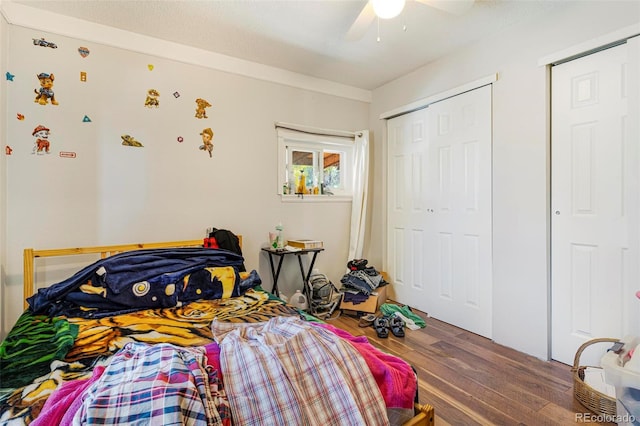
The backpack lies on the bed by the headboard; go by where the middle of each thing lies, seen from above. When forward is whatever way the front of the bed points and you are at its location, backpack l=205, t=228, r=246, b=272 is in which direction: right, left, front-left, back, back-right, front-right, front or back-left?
back

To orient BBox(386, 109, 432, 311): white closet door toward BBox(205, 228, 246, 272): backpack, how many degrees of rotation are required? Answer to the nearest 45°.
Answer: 0° — it already faces it

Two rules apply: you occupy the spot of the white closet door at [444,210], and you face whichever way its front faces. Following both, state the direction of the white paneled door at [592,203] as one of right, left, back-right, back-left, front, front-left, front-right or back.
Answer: left

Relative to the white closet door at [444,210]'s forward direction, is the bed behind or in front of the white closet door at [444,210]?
in front

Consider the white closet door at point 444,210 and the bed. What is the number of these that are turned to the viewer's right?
0

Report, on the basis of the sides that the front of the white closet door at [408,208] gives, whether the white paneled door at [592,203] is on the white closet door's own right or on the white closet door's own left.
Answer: on the white closet door's own left

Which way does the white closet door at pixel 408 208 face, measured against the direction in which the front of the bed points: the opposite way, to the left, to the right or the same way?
to the right

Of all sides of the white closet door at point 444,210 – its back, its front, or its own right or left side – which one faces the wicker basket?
left

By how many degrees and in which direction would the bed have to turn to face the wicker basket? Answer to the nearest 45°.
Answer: approximately 90° to its left

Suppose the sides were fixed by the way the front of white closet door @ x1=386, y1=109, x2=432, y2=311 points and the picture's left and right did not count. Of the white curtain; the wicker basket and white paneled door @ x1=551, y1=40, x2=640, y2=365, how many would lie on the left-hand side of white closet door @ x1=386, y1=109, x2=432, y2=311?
2

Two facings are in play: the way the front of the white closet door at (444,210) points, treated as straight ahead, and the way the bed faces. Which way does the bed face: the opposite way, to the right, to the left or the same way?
to the left

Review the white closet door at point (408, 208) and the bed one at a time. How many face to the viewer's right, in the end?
0

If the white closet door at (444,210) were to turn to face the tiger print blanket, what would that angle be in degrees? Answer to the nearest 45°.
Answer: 0° — it already faces it

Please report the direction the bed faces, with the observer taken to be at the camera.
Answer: facing the viewer

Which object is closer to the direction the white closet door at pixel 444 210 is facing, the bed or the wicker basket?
the bed

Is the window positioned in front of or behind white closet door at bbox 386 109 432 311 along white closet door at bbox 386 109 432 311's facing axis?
in front

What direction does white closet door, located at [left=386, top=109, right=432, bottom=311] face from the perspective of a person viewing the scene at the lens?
facing the viewer and to the left of the viewer

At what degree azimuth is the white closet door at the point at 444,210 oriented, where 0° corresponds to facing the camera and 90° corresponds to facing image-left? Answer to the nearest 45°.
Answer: approximately 45°
